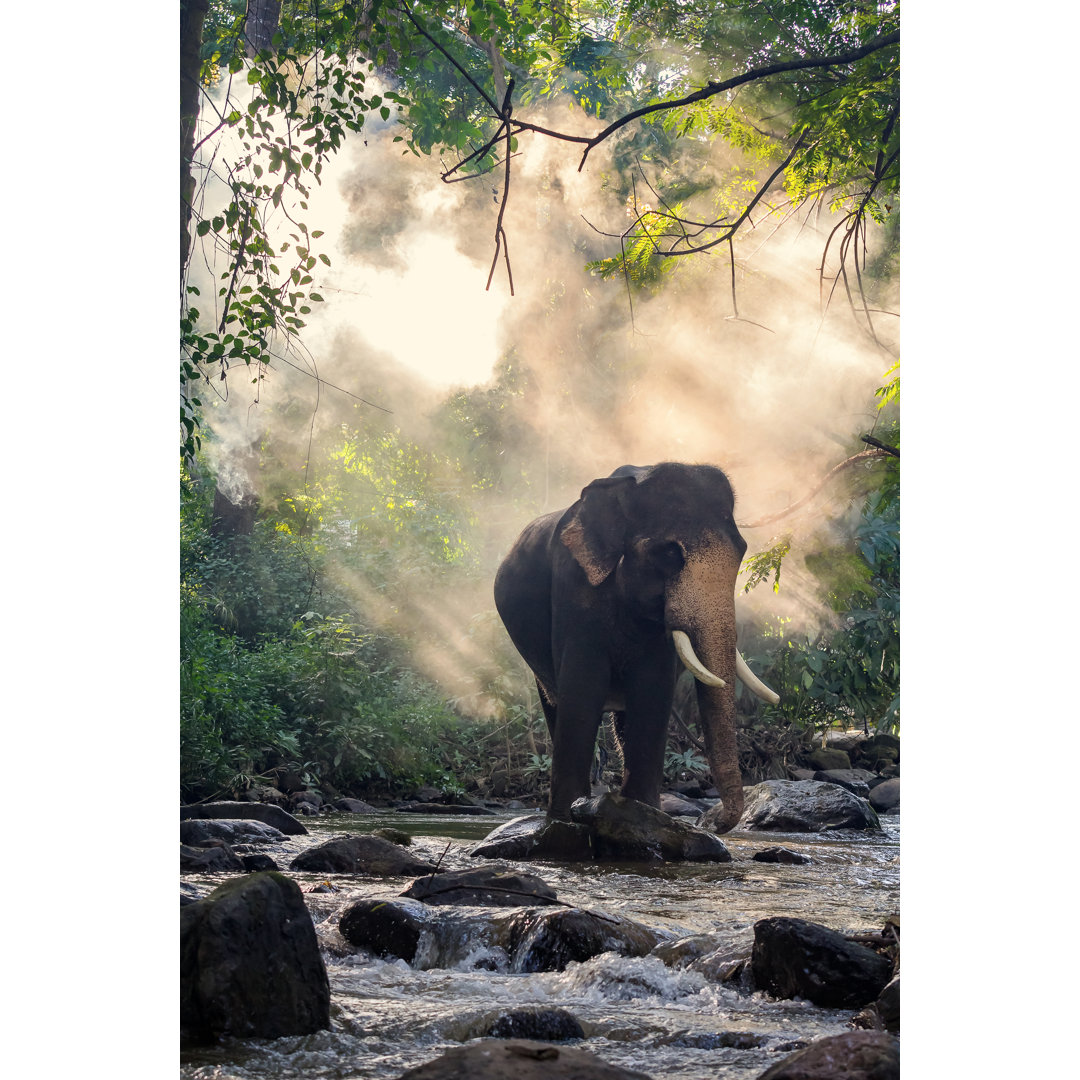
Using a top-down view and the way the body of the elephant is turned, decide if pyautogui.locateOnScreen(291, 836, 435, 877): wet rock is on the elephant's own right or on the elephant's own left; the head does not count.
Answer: on the elephant's own right

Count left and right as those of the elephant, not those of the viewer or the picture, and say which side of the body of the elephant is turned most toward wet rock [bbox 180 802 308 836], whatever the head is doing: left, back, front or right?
right

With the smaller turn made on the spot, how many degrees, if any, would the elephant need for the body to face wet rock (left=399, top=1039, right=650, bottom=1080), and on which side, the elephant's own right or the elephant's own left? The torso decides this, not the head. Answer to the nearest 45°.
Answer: approximately 45° to the elephant's own right

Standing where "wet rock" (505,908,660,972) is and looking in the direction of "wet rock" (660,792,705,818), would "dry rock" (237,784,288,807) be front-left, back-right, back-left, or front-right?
front-left

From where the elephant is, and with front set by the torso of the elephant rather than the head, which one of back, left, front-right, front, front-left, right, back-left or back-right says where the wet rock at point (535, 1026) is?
front-right

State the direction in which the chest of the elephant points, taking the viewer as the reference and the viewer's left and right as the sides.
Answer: facing the viewer and to the right of the viewer

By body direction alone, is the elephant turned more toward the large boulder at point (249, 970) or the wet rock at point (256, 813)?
the large boulder

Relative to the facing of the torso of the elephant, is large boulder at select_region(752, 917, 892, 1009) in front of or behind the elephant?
in front

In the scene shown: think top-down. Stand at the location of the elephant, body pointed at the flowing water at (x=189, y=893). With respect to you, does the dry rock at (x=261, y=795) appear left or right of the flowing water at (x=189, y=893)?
right

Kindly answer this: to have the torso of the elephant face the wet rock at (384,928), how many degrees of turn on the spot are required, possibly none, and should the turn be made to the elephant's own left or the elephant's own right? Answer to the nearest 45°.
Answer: approximately 45° to the elephant's own right

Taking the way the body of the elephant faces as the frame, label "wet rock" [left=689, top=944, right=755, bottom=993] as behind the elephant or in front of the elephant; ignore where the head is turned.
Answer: in front

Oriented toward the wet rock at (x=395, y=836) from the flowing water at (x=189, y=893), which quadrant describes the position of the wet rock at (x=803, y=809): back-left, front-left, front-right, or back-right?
front-right

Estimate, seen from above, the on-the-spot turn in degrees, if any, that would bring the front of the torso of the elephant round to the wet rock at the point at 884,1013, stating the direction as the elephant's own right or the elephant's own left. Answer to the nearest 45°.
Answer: approximately 45° to the elephant's own right
